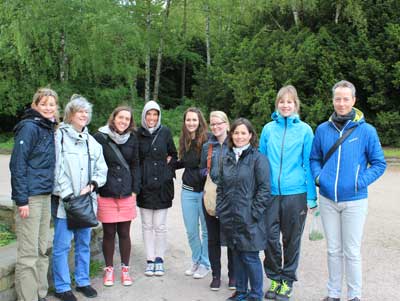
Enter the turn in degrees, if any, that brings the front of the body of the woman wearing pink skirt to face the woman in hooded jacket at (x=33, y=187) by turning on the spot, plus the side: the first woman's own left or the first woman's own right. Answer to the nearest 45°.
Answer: approximately 45° to the first woman's own right

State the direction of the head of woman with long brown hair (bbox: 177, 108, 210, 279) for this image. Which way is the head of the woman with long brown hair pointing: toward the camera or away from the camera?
toward the camera

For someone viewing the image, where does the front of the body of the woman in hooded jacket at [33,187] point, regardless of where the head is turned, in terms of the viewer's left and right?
facing the viewer and to the right of the viewer

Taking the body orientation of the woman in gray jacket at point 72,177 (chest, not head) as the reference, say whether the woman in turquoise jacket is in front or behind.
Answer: in front

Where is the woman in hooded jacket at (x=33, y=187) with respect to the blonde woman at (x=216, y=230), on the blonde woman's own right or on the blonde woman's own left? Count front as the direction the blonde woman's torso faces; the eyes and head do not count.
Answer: on the blonde woman's own right

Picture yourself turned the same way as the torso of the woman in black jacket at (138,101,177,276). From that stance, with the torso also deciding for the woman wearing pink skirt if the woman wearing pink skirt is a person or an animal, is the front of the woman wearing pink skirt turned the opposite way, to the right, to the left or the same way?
the same way

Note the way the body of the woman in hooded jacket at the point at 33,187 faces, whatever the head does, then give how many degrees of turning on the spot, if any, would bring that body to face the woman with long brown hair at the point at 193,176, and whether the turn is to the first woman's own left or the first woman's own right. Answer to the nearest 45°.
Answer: approximately 45° to the first woman's own left

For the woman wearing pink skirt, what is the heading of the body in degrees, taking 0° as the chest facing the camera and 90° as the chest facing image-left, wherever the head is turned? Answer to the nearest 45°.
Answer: approximately 0°

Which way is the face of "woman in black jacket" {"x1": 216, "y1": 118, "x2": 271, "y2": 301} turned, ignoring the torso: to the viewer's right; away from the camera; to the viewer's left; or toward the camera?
toward the camera

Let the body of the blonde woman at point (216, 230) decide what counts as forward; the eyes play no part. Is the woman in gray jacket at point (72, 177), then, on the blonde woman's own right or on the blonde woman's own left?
on the blonde woman's own right

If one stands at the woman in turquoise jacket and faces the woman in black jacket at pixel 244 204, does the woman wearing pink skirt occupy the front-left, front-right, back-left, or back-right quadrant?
front-right

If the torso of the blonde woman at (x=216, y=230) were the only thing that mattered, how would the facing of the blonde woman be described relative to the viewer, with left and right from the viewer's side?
facing the viewer

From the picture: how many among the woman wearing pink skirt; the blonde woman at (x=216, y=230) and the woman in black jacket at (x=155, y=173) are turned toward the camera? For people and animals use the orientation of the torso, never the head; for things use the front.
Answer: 3

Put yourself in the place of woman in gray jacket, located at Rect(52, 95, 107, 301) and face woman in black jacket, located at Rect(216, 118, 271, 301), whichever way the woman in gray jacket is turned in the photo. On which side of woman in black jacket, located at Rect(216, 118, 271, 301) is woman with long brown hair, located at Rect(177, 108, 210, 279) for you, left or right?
left

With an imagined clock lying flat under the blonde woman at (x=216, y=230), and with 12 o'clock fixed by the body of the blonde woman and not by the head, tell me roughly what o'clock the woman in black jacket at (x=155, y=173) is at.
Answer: The woman in black jacket is roughly at 4 o'clock from the blonde woman.

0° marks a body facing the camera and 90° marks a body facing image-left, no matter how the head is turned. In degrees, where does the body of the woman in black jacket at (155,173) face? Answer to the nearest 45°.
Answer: approximately 0°
